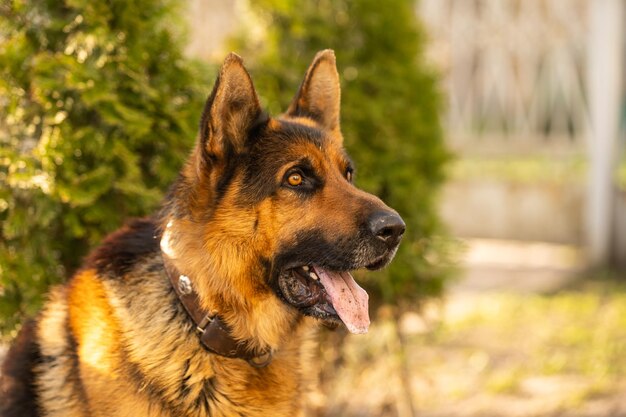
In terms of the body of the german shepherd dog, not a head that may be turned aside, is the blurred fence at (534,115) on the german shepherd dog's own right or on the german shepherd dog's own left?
on the german shepherd dog's own left

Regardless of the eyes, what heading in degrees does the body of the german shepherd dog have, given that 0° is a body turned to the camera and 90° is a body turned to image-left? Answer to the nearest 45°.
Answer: approximately 315°

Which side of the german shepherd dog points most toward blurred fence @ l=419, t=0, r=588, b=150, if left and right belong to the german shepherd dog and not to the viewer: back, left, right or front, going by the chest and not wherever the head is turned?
left

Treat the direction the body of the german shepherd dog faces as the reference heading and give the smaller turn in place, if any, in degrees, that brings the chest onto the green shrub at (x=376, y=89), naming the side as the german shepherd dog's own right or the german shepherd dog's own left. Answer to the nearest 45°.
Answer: approximately 90° to the german shepherd dog's own left

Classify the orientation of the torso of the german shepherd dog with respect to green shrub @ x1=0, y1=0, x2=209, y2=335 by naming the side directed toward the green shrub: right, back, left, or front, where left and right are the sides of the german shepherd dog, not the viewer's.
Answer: back
